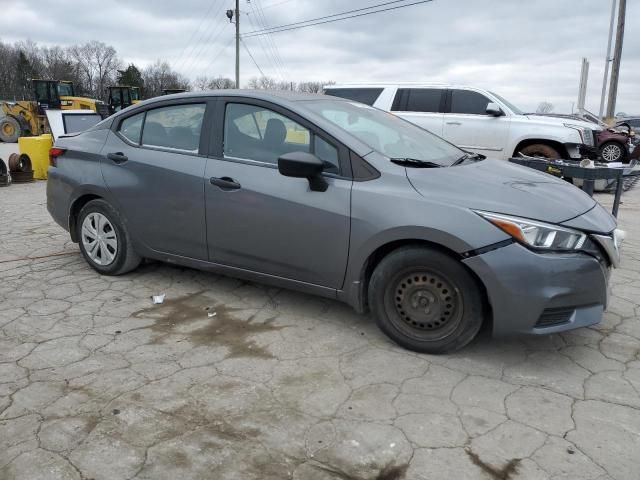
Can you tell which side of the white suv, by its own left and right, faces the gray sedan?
right

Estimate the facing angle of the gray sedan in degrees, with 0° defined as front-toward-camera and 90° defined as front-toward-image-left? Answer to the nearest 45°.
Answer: approximately 315°

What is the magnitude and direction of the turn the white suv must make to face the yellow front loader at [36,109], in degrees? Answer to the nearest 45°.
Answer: approximately 135° to its left

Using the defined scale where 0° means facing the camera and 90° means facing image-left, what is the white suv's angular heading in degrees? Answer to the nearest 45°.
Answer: approximately 270°

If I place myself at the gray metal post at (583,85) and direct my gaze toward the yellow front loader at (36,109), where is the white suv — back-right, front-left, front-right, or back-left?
front-left

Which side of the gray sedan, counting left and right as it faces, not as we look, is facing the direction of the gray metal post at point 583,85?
left

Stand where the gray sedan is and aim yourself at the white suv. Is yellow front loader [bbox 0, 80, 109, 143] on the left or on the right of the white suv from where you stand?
left
